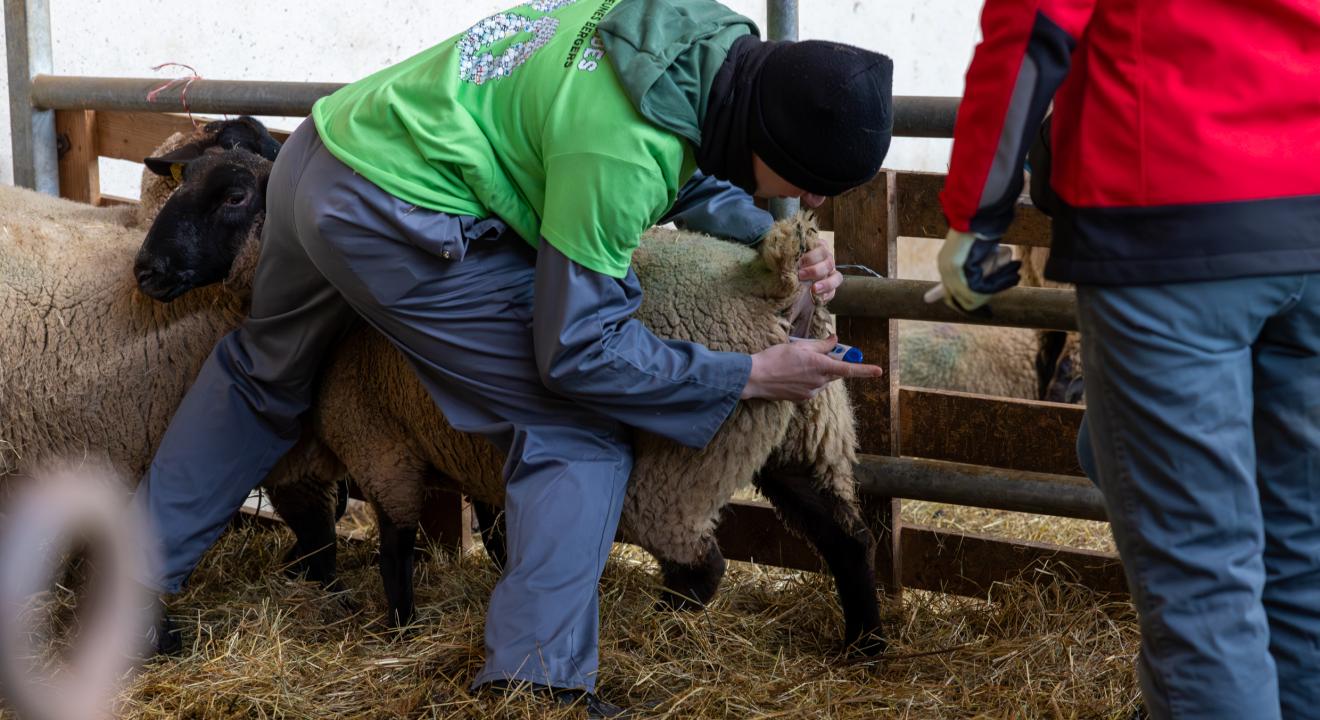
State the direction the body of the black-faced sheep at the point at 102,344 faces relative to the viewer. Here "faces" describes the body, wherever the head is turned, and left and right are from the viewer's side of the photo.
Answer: facing to the right of the viewer

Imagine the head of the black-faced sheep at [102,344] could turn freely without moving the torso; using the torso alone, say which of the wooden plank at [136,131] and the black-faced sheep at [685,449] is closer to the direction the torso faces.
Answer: the black-faced sheep

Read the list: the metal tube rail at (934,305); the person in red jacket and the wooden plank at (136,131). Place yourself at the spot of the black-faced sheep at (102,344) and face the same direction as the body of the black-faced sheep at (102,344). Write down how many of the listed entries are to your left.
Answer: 1

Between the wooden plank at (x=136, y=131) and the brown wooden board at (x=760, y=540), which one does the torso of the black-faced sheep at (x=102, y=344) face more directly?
the brown wooden board

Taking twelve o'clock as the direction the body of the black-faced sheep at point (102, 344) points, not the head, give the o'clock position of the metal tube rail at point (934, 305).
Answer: The metal tube rail is roughly at 1 o'clock from the black-faced sheep.

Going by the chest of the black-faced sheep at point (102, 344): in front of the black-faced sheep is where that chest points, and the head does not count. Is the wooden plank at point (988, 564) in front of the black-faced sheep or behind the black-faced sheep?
in front

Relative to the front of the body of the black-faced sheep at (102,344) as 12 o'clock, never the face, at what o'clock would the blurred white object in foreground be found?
The blurred white object in foreground is roughly at 3 o'clock from the black-faced sheep.

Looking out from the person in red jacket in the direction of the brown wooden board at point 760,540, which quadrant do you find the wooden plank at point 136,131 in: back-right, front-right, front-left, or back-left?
front-left

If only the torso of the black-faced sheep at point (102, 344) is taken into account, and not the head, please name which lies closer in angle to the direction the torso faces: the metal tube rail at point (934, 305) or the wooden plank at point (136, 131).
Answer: the metal tube rail

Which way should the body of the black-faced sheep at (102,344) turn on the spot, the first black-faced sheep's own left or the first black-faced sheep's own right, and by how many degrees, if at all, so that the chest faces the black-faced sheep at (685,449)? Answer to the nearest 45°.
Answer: approximately 45° to the first black-faced sheep's own right
